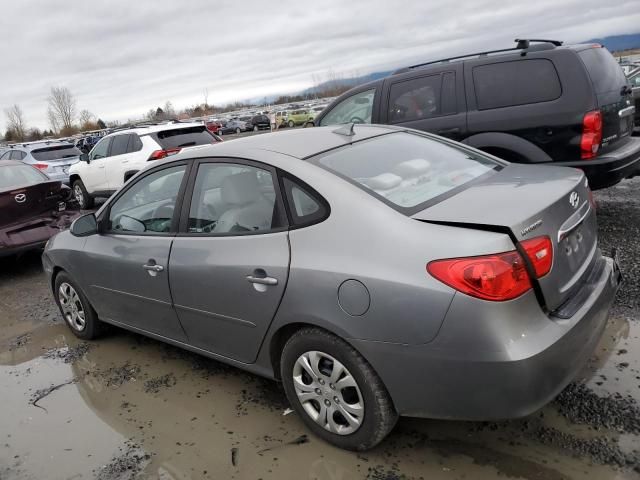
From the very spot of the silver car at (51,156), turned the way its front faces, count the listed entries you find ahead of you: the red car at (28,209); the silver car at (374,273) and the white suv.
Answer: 0

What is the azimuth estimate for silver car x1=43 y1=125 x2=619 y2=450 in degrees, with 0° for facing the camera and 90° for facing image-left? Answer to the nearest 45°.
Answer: approximately 135°

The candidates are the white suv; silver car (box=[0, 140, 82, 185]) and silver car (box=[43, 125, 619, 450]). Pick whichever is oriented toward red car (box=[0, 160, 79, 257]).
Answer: silver car (box=[43, 125, 619, 450])

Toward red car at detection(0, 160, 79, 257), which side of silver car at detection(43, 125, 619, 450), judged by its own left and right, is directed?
front

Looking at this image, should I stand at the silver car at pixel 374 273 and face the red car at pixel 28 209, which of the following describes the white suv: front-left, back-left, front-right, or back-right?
front-right

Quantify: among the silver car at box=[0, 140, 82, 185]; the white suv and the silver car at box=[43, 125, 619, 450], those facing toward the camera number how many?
0

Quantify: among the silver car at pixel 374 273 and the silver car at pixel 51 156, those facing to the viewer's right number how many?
0

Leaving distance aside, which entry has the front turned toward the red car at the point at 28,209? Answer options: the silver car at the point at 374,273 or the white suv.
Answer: the silver car

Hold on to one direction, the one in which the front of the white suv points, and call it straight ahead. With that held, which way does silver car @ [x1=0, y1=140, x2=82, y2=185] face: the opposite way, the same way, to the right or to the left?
the same way

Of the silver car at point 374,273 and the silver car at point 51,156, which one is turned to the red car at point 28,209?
the silver car at point 374,273

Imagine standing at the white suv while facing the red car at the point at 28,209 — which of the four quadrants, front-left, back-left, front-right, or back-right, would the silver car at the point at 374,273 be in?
front-left

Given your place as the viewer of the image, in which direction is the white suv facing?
facing away from the viewer and to the left of the viewer

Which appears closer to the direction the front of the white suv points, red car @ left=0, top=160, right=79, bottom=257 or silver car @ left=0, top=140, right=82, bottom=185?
the silver car

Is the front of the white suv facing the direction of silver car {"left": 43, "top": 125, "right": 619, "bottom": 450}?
no

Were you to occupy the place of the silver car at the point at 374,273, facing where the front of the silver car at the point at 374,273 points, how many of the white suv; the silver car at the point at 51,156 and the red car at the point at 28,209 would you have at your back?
0

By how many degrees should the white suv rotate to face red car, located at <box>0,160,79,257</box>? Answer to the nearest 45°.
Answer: approximately 135° to its left

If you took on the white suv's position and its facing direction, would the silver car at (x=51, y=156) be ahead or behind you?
ahead

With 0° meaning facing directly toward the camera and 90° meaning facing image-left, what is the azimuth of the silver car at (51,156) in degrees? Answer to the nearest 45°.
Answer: approximately 135°
